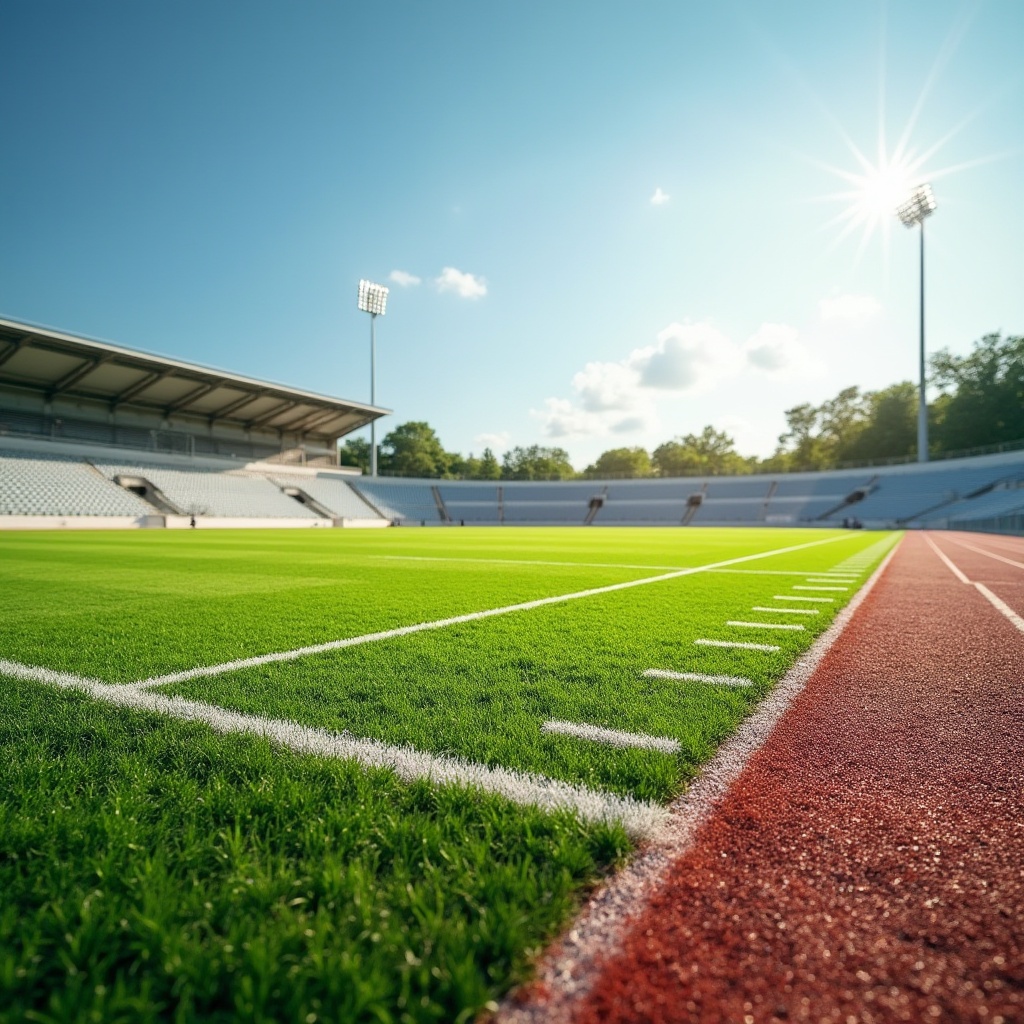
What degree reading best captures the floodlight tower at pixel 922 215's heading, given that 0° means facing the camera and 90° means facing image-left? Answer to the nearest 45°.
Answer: approximately 45°
